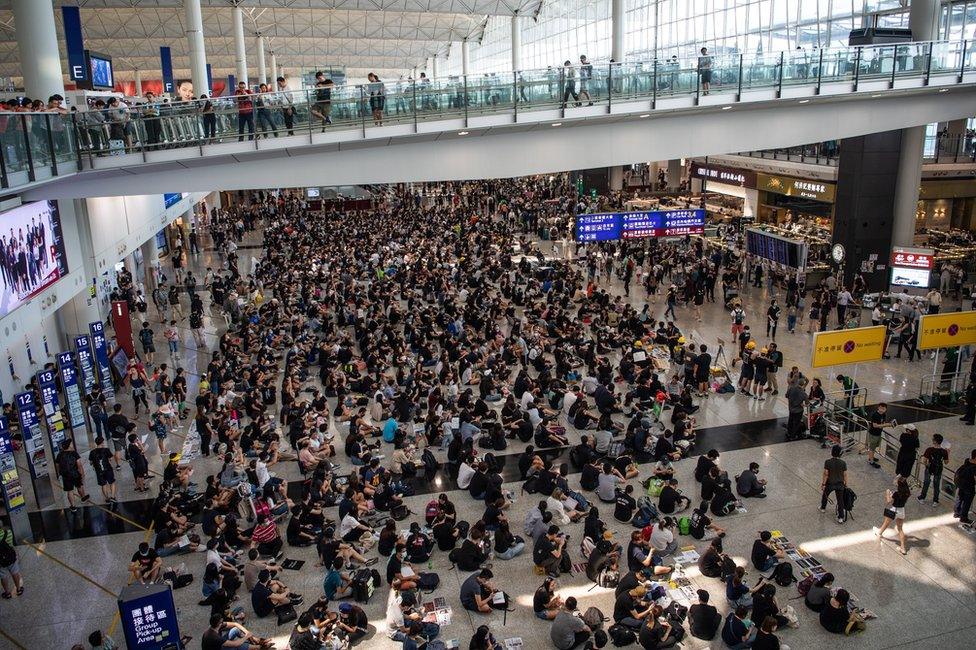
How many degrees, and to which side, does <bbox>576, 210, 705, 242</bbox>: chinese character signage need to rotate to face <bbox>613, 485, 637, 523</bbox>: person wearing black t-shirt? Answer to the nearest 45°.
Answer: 0° — it already faces them

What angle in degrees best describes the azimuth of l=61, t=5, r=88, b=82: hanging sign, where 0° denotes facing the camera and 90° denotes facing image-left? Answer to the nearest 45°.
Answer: approximately 0°

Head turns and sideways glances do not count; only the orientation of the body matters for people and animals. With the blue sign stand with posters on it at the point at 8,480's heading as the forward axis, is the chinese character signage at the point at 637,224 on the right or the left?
on its left

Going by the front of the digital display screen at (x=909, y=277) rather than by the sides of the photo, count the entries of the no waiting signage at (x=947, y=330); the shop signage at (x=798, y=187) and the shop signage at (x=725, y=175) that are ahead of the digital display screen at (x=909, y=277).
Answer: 1

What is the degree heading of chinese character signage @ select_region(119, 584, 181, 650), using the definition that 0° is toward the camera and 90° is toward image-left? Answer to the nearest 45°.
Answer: approximately 0°

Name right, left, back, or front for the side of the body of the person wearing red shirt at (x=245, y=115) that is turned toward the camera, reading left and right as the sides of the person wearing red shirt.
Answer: front

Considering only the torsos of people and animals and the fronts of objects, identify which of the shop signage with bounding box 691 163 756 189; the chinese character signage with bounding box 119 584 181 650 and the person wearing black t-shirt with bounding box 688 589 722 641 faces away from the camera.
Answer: the person wearing black t-shirt

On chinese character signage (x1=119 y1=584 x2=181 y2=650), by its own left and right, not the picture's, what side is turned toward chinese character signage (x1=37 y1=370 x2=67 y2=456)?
back

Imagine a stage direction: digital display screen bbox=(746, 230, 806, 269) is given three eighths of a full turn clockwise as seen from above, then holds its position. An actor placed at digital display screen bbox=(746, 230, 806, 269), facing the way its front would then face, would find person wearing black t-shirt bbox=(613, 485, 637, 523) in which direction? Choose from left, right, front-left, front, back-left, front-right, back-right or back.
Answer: back

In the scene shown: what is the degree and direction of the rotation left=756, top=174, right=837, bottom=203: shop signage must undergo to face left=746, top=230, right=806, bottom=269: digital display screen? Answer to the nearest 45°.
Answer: approximately 45° to its left

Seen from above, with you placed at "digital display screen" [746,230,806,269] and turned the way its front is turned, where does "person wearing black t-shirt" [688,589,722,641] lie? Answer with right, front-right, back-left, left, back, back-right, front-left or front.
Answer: front-left

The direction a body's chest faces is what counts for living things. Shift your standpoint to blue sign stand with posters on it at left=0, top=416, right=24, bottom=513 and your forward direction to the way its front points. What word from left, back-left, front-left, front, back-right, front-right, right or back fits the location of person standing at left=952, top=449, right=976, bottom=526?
front

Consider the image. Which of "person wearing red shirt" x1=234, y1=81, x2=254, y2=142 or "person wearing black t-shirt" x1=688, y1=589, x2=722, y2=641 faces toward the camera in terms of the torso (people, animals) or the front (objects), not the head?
the person wearing red shirt

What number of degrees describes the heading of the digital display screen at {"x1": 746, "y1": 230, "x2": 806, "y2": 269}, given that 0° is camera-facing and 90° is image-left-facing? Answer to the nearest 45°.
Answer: approximately 45°

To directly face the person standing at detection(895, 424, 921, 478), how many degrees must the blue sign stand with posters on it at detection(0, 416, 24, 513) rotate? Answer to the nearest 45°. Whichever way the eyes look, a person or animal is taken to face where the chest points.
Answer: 0° — it already faces them

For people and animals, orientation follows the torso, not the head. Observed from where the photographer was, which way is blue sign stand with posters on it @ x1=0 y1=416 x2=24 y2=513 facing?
facing the viewer and to the right of the viewer

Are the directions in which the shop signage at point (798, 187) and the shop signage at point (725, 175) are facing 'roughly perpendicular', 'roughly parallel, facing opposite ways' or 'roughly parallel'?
roughly parallel
